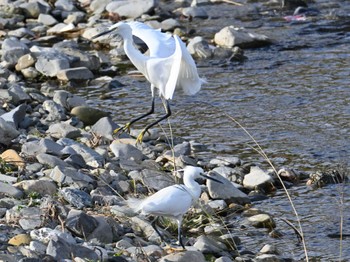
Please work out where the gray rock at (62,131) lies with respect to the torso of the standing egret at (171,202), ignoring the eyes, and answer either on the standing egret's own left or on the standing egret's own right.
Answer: on the standing egret's own left

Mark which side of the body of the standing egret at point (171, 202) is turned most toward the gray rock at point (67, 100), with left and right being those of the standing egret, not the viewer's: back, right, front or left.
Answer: left

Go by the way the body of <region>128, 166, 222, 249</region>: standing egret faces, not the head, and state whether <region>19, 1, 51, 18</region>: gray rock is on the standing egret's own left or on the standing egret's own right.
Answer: on the standing egret's own left

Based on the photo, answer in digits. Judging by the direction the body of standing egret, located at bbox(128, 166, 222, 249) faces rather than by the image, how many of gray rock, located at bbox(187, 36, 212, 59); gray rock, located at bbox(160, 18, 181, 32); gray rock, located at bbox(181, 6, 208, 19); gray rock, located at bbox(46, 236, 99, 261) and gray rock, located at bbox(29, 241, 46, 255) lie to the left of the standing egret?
3

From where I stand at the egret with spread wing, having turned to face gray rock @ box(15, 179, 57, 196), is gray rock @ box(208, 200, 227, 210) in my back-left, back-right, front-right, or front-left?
front-left

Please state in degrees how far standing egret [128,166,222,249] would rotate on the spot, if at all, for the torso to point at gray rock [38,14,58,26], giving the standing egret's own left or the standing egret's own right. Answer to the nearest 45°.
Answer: approximately 90° to the standing egret's own left

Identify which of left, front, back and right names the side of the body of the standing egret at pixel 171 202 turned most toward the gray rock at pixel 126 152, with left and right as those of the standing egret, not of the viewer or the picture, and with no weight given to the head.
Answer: left

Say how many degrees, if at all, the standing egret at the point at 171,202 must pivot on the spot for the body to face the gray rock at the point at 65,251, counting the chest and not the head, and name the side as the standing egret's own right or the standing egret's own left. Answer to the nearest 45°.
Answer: approximately 135° to the standing egret's own right

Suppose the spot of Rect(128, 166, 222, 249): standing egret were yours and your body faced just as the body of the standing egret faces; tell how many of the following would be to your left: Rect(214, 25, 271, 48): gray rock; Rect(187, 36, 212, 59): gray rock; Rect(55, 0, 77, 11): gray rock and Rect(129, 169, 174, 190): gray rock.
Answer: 4

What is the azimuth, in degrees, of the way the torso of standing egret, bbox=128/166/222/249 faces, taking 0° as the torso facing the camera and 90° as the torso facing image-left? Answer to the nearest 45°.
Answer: approximately 270°

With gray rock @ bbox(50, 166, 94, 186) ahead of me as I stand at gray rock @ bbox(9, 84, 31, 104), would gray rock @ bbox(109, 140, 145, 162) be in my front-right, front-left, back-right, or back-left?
front-left

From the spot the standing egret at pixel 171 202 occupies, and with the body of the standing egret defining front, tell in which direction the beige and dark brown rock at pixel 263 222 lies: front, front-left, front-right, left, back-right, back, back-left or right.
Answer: front-left

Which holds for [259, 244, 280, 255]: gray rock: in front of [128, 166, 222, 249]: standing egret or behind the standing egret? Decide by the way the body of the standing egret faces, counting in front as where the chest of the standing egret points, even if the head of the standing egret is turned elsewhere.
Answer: in front

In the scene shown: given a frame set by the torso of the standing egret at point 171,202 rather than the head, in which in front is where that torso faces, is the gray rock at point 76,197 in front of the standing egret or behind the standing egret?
behind
